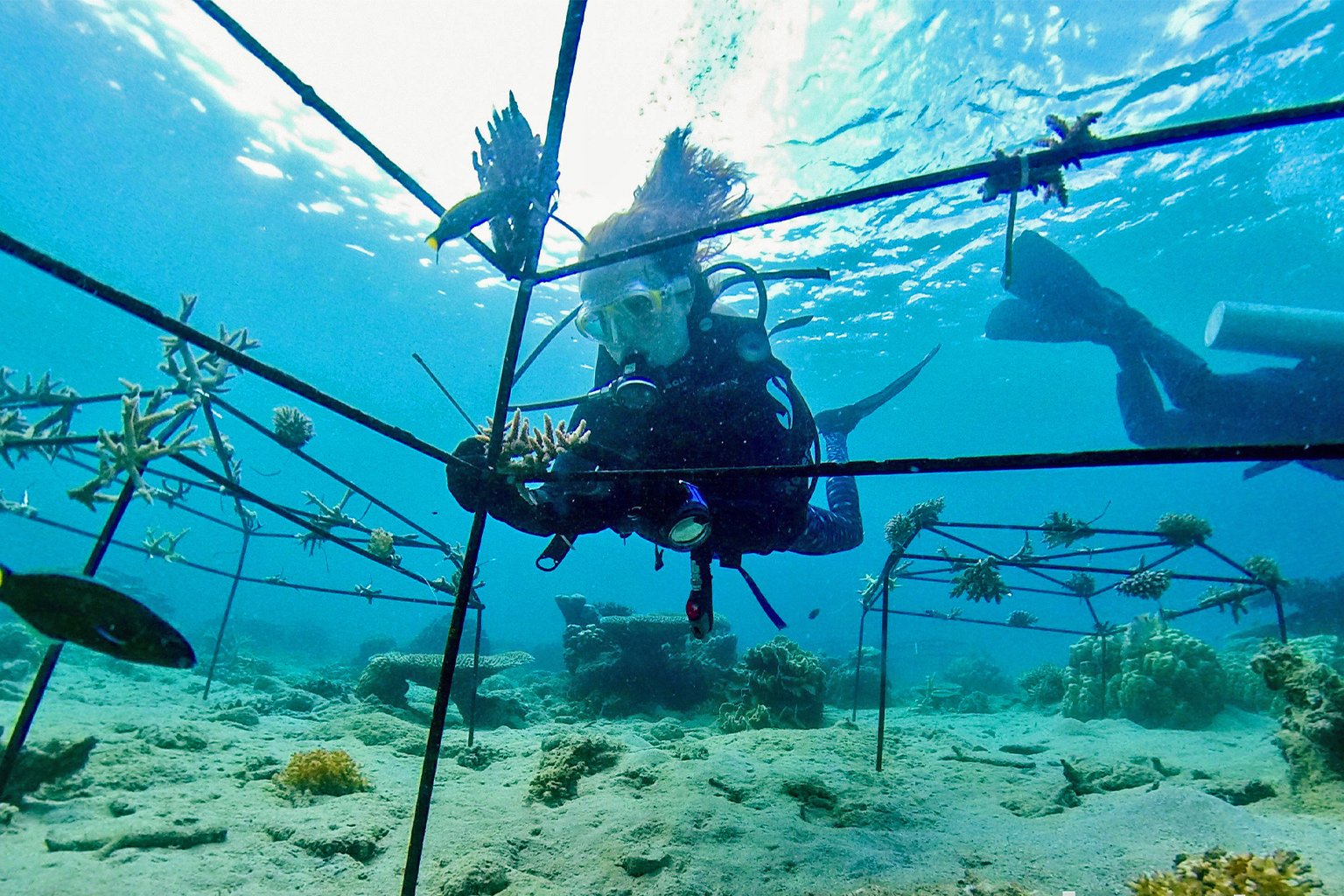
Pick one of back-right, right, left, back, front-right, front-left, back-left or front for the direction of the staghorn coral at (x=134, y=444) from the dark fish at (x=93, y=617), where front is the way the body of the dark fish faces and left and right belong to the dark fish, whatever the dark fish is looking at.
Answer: left

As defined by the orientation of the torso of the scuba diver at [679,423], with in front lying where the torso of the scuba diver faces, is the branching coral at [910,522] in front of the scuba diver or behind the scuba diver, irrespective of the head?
behind

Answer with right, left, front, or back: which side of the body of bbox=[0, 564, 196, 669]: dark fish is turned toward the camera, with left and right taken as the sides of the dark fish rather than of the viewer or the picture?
right

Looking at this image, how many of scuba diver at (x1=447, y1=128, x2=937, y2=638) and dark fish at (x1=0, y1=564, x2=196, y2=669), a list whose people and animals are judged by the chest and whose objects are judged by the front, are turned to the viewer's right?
1

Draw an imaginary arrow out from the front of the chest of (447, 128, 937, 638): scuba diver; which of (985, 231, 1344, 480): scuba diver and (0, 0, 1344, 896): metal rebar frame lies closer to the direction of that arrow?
the metal rebar frame

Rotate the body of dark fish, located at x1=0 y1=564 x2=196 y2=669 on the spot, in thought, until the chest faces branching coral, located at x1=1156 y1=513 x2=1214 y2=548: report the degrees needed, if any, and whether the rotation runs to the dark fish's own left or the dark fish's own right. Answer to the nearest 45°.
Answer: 0° — it already faces it

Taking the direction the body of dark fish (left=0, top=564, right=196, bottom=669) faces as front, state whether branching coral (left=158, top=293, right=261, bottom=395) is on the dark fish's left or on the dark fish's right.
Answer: on the dark fish's left

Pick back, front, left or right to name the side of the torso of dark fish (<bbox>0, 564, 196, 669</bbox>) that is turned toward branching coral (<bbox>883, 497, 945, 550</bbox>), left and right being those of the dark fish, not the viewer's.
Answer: front

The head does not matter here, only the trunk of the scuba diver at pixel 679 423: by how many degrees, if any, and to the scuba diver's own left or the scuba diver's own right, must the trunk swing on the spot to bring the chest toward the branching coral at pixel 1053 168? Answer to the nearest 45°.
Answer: approximately 45° to the scuba diver's own left

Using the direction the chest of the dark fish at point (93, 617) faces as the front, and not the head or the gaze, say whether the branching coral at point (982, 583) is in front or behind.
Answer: in front

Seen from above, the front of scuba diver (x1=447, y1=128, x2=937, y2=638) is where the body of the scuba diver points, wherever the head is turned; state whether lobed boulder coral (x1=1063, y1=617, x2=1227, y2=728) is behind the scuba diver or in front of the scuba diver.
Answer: behind

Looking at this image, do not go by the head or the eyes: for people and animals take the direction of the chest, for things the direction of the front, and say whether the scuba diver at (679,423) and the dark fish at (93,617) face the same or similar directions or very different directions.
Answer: very different directions
